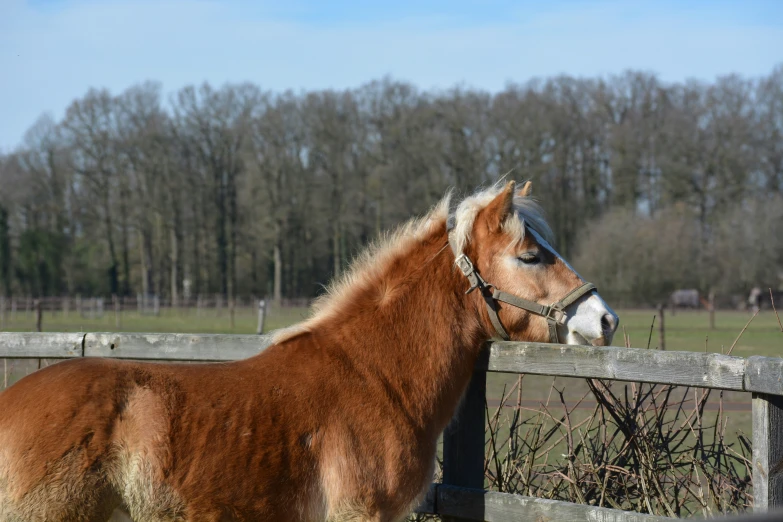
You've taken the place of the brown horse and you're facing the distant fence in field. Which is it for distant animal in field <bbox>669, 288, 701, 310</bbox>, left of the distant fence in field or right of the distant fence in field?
right

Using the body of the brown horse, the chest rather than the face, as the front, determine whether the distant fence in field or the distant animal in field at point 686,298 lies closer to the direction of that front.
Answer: the distant animal in field

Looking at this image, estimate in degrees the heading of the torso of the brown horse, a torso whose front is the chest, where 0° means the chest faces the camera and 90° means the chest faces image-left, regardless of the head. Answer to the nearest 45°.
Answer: approximately 270°

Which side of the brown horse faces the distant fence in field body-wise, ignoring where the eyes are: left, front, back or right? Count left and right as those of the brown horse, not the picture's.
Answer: left

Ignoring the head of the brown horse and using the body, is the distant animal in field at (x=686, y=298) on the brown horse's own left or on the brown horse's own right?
on the brown horse's own left
